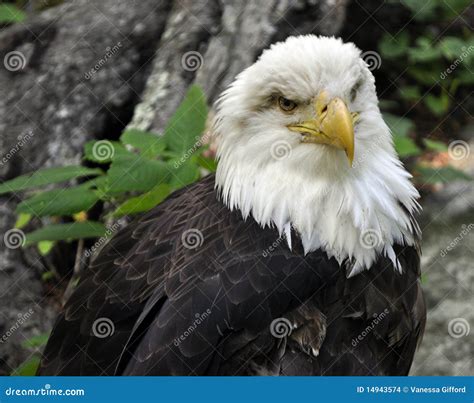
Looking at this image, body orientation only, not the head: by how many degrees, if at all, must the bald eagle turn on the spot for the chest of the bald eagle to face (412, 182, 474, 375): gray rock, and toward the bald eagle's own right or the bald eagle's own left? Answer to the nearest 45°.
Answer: approximately 90° to the bald eagle's own left

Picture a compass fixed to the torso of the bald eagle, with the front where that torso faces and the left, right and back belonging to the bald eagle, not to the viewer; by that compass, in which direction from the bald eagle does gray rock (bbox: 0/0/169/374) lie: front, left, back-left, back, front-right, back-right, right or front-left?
back

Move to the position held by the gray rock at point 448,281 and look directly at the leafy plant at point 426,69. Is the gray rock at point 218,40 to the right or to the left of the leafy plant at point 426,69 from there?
left

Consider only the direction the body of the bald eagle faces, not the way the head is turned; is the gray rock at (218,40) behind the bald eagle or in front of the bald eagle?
behind

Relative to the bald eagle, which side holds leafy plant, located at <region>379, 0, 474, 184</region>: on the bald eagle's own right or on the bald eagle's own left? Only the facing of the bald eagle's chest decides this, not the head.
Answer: on the bald eagle's own left
